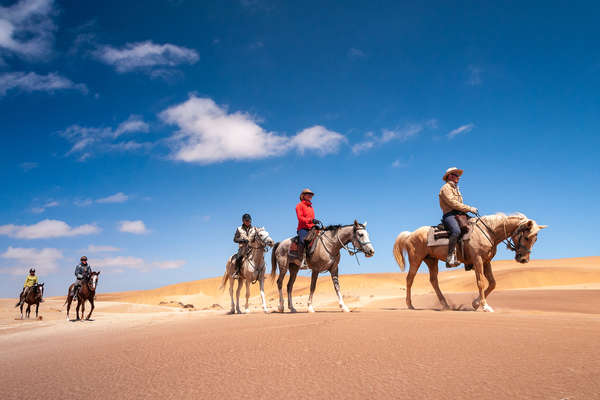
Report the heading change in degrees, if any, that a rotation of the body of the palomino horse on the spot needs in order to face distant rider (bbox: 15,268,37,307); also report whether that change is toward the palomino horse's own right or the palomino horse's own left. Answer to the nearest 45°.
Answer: approximately 180°

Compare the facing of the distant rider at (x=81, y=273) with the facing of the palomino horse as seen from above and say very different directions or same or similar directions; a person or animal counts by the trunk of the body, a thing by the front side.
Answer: same or similar directions

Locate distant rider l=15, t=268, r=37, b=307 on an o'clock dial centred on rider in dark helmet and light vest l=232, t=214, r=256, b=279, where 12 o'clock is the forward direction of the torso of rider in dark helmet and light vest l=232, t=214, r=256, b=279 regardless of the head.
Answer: distant rider l=15, t=268, r=37, b=307 is roughly at 6 o'clock from rider in dark helmet and light vest l=232, t=214, r=256, b=279.

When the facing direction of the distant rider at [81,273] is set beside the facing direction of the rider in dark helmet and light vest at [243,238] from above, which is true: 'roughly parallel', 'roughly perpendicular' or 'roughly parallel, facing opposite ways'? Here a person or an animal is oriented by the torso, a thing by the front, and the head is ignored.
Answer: roughly parallel

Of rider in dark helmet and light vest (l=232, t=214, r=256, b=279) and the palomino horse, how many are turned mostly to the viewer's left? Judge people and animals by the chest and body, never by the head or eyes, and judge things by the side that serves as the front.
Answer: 0

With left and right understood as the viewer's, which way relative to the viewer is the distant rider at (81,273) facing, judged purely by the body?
facing the viewer and to the right of the viewer

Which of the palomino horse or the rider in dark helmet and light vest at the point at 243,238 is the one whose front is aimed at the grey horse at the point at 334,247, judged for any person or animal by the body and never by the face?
the rider in dark helmet and light vest

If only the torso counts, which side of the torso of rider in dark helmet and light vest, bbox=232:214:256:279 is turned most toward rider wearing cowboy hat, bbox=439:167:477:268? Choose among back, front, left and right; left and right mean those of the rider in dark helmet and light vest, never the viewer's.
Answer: front

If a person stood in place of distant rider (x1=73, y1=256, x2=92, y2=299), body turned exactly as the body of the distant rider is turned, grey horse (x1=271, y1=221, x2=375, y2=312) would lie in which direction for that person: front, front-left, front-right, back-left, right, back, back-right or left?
front

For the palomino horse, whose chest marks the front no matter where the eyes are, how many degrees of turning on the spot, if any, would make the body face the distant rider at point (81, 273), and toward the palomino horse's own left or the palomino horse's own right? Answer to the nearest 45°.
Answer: approximately 180°

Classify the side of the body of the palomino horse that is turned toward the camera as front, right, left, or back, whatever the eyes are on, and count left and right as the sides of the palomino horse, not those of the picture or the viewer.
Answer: right

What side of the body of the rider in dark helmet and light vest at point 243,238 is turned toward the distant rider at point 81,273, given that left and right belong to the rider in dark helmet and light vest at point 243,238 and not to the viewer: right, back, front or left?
back

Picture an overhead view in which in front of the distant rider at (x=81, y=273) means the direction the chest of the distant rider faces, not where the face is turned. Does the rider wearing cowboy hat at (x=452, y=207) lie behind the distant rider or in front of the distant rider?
in front

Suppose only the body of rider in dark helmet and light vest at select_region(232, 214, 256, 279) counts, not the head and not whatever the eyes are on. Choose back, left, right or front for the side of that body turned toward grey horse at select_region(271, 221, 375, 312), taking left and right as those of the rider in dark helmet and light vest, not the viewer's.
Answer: front

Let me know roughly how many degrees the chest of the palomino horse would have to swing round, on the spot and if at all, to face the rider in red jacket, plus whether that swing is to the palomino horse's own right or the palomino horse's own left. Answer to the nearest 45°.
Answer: approximately 180°
